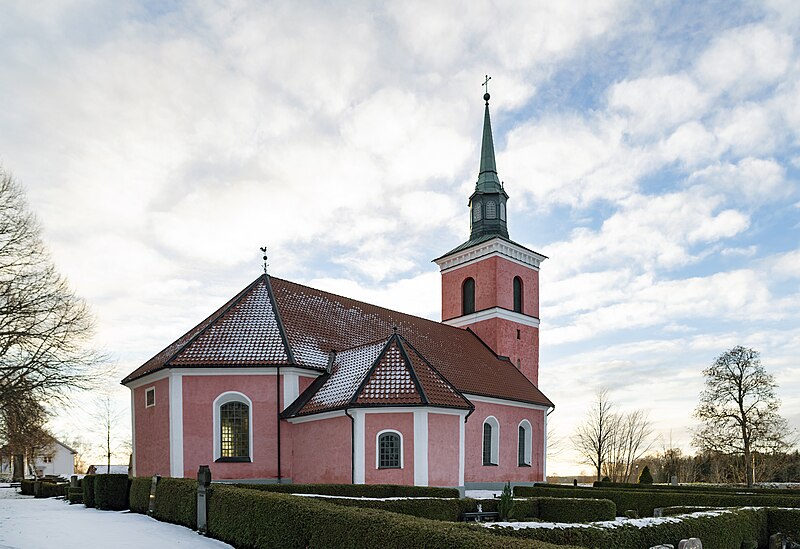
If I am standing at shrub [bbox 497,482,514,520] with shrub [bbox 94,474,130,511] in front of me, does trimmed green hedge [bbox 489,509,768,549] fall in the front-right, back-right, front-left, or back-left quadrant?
back-left

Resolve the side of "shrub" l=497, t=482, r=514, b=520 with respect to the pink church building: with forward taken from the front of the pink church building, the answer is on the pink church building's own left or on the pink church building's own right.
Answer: on the pink church building's own right

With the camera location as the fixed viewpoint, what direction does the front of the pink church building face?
facing away from the viewer and to the right of the viewer

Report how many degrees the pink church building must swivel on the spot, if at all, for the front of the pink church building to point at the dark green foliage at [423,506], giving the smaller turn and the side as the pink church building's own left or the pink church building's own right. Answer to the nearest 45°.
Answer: approximately 135° to the pink church building's own right

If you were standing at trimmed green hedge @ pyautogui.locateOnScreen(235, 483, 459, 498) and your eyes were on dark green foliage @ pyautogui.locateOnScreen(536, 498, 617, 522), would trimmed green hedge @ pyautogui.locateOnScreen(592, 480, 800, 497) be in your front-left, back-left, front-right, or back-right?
front-left

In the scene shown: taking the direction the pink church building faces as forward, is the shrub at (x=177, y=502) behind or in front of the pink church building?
behind

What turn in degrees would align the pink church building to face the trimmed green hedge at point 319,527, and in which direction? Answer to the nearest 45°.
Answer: approximately 135° to its right

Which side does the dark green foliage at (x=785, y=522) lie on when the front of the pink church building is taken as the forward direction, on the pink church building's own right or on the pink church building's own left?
on the pink church building's own right
